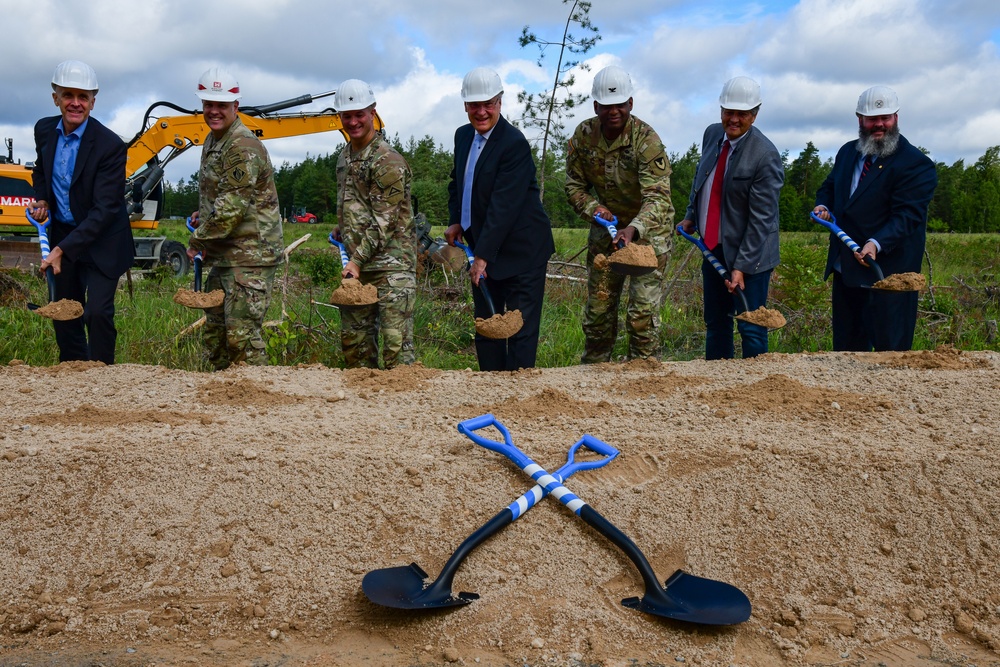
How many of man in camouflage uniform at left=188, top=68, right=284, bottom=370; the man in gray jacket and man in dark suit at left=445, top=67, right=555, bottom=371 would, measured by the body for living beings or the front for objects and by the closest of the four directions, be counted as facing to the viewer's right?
0

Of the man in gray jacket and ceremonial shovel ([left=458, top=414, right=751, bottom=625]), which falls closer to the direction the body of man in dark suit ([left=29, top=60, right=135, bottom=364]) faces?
the ceremonial shovel

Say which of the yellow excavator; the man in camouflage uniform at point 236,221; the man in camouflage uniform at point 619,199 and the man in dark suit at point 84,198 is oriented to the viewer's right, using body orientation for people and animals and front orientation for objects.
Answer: the yellow excavator

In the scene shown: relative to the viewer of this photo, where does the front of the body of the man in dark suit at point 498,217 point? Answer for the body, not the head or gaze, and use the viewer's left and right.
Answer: facing the viewer and to the left of the viewer

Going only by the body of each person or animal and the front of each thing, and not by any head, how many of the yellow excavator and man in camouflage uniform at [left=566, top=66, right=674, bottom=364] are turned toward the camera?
1

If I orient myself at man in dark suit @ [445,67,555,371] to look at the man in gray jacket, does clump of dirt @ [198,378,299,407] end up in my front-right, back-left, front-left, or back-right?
back-right

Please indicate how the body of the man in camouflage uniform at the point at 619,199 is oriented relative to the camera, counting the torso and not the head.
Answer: toward the camera

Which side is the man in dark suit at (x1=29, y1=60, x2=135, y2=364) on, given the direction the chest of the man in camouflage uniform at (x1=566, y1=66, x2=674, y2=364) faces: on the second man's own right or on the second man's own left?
on the second man's own right

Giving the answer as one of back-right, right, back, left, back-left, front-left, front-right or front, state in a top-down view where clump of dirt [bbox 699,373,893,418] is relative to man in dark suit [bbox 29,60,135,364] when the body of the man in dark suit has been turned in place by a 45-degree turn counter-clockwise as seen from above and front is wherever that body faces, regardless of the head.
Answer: front-left

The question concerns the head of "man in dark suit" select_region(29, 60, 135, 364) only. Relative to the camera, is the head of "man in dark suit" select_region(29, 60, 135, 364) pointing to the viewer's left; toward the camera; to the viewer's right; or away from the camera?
toward the camera

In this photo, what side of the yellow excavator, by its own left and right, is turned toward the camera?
right

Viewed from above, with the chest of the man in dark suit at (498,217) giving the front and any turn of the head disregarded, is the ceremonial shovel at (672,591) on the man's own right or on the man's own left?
on the man's own left

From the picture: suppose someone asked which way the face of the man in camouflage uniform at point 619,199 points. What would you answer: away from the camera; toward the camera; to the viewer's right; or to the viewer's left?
toward the camera

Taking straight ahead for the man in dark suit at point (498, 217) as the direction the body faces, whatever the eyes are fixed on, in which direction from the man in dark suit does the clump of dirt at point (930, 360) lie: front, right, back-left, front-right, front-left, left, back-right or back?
back-left

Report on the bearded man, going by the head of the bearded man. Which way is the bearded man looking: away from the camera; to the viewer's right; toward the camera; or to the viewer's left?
toward the camera
